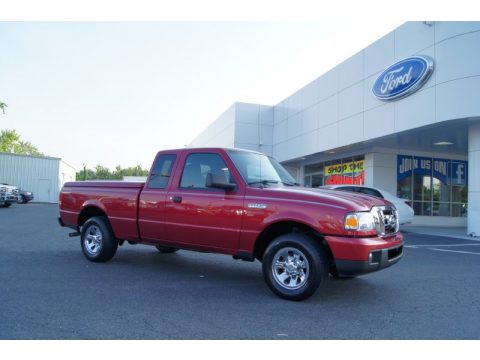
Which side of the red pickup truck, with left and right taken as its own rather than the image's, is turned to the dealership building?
left

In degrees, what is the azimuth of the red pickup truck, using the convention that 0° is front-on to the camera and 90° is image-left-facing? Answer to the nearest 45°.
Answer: approximately 315°

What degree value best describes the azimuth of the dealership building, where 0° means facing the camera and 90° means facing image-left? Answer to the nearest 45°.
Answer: approximately 45°

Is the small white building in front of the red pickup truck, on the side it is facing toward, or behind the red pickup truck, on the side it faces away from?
behind

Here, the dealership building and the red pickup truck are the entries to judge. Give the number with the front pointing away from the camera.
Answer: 0

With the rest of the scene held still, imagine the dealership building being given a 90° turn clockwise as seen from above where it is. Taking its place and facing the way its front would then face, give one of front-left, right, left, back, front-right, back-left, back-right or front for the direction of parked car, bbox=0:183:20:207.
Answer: front-left

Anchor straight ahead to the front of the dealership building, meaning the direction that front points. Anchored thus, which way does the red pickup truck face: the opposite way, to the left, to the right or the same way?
to the left

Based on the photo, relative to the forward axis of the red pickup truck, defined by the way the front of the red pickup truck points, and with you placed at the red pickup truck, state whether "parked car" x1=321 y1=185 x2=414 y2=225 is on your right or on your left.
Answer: on your left

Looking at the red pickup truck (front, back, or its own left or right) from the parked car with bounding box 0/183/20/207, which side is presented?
back

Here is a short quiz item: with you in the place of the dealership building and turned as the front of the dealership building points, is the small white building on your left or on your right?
on your right
